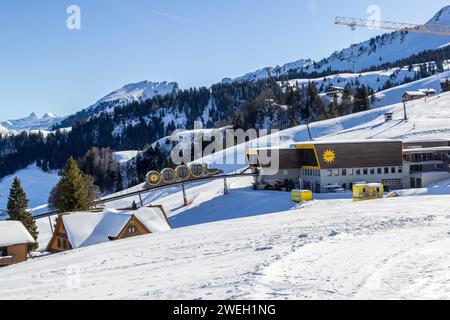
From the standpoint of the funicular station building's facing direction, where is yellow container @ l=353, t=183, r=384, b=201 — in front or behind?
in front

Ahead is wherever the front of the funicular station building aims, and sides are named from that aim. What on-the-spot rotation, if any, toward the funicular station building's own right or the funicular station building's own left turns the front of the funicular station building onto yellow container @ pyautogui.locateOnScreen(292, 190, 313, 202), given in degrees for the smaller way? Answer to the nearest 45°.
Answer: approximately 45° to the funicular station building's own right

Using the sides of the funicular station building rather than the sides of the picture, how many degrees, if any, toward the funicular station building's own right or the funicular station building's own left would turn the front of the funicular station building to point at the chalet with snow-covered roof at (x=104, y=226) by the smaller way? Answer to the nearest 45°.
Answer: approximately 45° to the funicular station building's own right

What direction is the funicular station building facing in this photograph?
toward the camera

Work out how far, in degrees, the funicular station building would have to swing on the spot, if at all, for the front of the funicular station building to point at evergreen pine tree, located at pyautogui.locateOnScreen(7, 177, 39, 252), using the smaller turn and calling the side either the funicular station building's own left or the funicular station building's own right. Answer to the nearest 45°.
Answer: approximately 90° to the funicular station building's own right

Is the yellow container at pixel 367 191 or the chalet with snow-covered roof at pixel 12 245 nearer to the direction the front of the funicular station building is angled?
the yellow container

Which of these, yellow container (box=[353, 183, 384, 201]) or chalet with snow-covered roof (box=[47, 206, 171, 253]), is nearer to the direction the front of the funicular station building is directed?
the yellow container

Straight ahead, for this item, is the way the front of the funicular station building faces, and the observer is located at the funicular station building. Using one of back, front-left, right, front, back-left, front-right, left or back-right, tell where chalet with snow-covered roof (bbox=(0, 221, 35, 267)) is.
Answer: front-right

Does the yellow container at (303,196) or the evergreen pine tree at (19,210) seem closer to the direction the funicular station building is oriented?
the yellow container
